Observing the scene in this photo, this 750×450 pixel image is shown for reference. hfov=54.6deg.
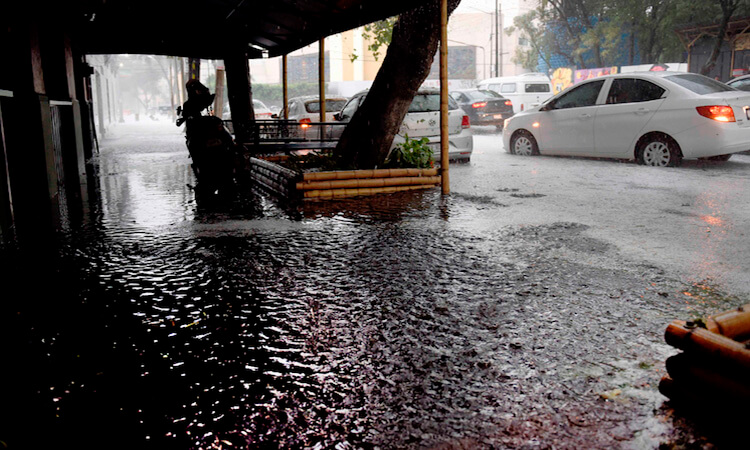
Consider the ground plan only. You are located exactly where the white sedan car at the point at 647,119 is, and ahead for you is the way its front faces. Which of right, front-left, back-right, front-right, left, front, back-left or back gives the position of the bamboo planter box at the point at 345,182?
left

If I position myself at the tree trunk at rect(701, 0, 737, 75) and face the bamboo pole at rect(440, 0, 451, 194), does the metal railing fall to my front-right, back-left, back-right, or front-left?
front-right

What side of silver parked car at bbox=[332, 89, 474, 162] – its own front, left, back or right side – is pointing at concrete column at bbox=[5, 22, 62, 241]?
left

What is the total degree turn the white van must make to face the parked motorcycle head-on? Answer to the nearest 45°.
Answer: approximately 135° to its left

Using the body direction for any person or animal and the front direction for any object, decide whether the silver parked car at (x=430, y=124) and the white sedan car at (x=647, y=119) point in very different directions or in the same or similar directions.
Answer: same or similar directions

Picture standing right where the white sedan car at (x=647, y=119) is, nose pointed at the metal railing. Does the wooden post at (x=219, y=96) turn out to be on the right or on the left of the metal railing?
right

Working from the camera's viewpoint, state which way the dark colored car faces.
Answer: facing away from the viewer and to the left of the viewer

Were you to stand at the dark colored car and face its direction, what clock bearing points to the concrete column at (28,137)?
The concrete column is roughly at 8 o'clock from the dark colored car.

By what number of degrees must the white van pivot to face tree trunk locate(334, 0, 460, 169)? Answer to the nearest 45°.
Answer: approximately 135° to its left

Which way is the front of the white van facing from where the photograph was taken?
facing away from the viewer and to the left of the viewer

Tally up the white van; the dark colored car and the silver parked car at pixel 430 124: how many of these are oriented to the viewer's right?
0

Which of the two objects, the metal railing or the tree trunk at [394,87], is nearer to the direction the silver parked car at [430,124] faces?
the metal railing

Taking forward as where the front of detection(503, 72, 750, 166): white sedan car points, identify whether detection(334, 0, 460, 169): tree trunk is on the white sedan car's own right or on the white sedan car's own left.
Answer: on the white sedan car's own left

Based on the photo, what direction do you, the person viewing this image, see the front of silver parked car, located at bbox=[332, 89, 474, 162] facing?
facing away from the viewer and to the left of the viewer

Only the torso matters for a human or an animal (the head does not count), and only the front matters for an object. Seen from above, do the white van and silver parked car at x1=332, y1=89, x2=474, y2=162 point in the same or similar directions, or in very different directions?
same or similar directions
